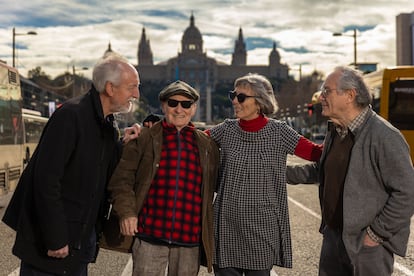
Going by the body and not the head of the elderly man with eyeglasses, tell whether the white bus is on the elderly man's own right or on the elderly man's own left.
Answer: on the elderly man's own right

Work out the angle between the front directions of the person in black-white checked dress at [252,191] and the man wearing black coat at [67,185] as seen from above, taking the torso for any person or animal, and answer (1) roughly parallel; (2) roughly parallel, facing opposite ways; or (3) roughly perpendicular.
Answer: roughly perpendicular

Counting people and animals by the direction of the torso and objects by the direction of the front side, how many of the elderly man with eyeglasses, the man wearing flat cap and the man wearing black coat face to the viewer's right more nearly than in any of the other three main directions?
1

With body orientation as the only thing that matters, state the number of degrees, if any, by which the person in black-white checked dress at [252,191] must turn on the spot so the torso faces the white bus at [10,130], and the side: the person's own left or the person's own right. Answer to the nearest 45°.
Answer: approximately 135° to the person's own right

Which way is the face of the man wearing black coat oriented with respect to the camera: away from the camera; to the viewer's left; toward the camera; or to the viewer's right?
to the viewer's right

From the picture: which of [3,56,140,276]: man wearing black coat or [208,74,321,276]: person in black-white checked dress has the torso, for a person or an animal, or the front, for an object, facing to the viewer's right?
the man wearing black coat

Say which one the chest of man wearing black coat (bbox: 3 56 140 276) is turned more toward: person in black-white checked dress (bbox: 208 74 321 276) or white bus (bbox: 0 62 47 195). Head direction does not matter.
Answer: the person in black-white checked dress

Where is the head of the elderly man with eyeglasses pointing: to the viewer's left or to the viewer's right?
to the viewer's left

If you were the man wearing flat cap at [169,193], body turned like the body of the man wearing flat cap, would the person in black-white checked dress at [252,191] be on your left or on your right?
on your left

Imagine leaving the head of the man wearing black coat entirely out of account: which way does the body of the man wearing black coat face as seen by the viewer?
to the viewer's right
